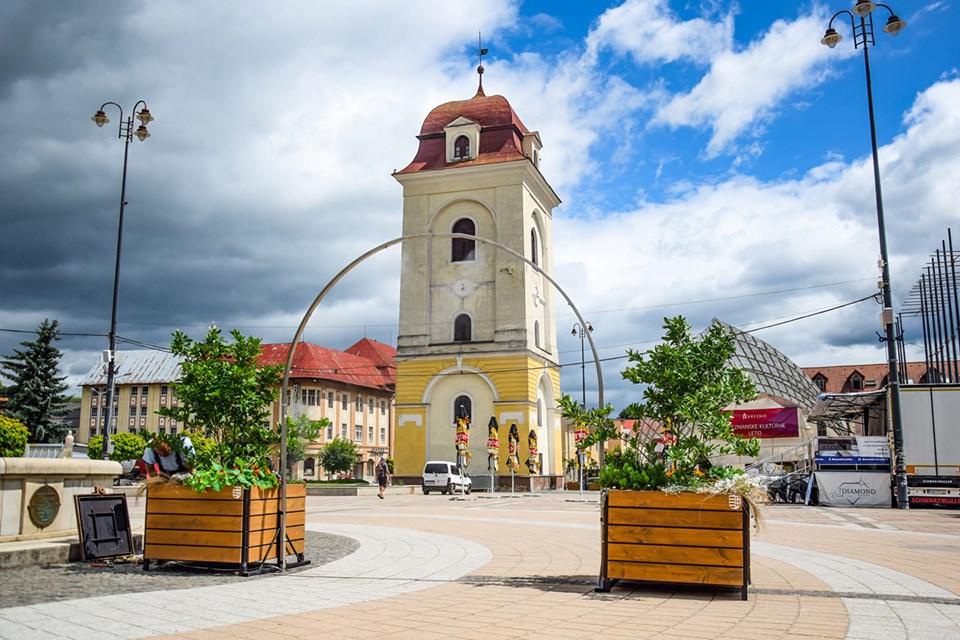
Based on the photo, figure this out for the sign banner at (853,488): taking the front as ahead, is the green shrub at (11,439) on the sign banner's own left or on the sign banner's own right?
on the sign banner's own right

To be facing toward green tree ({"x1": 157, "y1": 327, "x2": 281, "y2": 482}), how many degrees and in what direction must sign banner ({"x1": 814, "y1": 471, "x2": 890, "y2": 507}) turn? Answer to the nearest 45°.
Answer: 0° — it already faces it

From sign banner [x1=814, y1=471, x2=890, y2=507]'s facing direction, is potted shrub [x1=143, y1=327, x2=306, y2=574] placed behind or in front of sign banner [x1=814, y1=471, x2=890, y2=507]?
in front

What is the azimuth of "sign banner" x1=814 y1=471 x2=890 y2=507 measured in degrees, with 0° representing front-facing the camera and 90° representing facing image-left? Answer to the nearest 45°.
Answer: approximately 0°

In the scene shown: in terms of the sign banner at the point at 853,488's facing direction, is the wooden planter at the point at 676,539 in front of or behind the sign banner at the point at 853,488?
in front

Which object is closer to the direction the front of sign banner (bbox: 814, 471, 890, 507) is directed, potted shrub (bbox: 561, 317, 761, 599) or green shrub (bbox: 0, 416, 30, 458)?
the potted shrub

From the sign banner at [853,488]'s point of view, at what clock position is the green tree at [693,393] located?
The green tree is roughly at 12 o'clock from the sign banner.

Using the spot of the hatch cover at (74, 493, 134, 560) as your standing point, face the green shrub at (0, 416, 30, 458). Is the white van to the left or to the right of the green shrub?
right

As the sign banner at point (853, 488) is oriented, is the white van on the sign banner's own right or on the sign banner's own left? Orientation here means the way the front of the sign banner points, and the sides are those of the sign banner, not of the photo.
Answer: on the sign banner's own right
